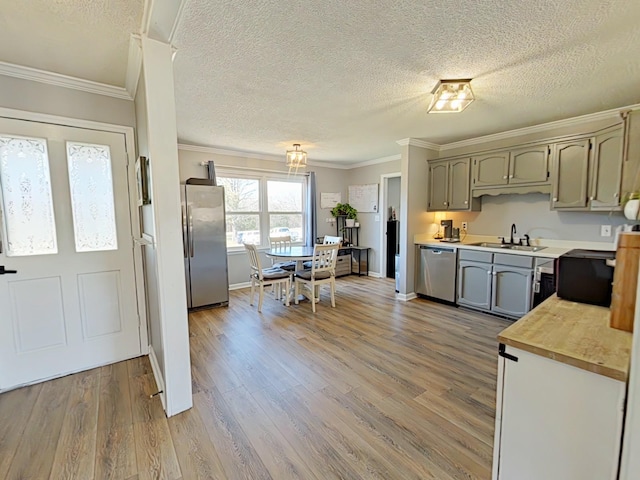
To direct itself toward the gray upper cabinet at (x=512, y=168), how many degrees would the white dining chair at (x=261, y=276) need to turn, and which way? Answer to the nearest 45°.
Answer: approximately 45° to its right

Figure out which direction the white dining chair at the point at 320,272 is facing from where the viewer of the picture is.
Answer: facing away from the viewer and to the left of the viewer

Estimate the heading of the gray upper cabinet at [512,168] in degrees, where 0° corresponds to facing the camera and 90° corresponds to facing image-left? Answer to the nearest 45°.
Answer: approximately 45°

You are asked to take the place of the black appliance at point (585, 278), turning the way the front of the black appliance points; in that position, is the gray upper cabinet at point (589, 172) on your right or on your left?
on your right

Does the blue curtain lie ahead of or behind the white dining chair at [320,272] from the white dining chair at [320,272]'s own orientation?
ahead
